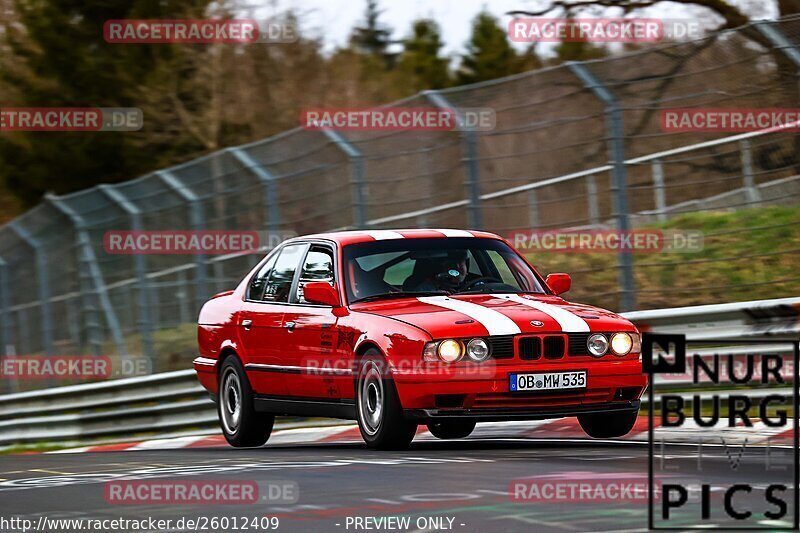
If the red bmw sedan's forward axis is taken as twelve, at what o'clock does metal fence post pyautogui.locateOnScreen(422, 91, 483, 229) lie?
The metal fence post is roughly at 8 o'clock from the red bmw sedan.

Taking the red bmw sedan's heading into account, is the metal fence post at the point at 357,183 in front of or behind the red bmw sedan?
behind

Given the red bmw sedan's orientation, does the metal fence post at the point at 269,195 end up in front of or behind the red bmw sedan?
behind

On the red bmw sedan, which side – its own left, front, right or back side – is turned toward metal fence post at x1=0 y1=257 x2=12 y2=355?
back

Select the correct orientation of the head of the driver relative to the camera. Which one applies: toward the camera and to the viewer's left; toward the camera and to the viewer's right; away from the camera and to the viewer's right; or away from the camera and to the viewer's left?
toward the camera and to the viewer's right

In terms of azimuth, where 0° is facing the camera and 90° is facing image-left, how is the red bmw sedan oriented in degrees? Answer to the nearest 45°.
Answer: approximately 315°
